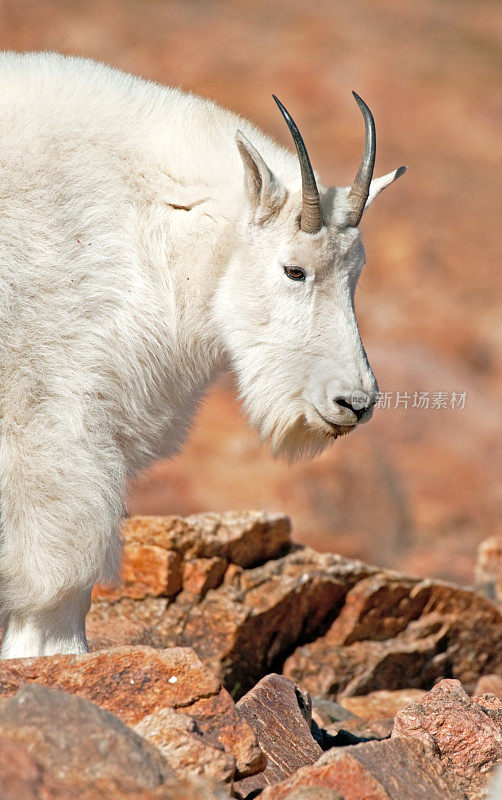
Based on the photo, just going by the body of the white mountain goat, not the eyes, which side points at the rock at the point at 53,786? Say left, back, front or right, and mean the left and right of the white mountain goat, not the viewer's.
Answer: right

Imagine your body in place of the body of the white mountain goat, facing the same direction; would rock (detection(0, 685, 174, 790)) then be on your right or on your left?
on your right

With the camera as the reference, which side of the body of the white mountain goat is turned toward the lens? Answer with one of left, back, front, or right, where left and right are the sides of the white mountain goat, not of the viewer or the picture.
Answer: right

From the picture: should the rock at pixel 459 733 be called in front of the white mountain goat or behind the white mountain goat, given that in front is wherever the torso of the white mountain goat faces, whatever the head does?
in front

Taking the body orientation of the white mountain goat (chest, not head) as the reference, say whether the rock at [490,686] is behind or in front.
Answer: in front
